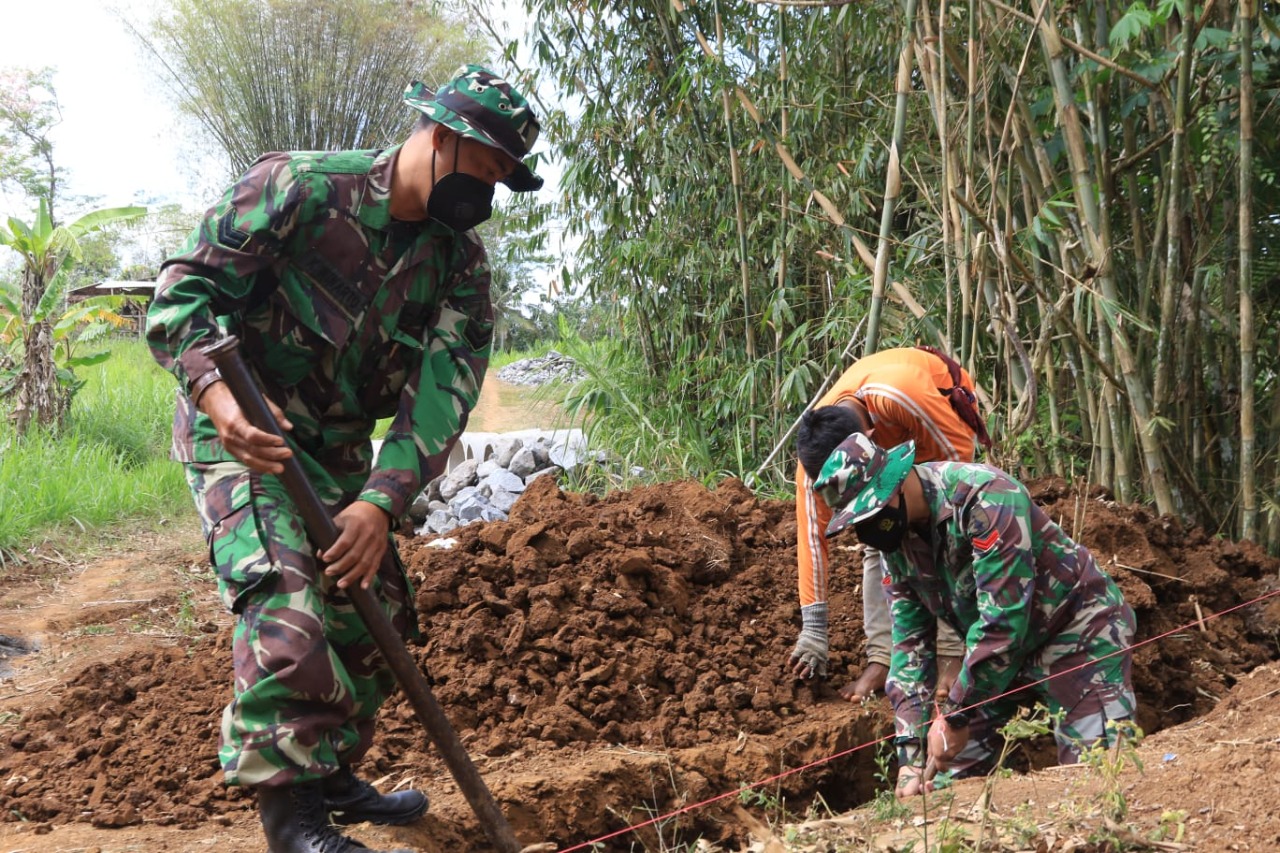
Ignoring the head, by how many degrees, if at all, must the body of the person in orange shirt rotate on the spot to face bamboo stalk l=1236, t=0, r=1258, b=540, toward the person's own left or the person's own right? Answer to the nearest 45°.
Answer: approximately 180°

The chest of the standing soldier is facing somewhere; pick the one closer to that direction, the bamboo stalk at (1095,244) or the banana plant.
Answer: the bamboo stalk

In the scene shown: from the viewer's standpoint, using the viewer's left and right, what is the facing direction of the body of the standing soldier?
facing the viewer and to the right of the viewer

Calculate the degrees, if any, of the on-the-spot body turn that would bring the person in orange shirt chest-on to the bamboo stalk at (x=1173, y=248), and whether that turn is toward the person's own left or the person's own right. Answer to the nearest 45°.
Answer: approximately 180°

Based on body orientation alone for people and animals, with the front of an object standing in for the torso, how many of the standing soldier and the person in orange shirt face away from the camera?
0

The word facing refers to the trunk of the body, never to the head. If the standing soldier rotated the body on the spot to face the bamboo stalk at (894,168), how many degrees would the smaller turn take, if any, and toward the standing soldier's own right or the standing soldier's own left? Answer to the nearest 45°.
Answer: approximately 90° to the standing soldier's own left

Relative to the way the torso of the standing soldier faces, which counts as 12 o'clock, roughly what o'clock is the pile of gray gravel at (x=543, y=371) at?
The pile of gray gravel is roughly at 8 o'clock from the standing soldier.

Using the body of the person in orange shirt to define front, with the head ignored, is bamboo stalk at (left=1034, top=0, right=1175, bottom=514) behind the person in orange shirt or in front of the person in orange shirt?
behind

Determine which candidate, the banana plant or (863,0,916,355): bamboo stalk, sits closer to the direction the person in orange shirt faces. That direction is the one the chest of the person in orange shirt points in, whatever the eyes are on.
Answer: the banana plant

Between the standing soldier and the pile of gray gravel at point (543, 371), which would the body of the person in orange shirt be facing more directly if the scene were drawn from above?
the standing soldier
